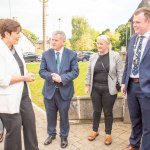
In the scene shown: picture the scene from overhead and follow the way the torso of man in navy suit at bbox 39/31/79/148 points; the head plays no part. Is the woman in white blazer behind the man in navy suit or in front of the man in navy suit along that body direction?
in front

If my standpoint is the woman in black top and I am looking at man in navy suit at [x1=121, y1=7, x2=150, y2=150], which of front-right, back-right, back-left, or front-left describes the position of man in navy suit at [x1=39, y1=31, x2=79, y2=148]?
back-right

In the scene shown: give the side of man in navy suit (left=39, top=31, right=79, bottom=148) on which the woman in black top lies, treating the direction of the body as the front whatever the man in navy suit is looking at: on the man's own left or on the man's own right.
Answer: on the man's own left

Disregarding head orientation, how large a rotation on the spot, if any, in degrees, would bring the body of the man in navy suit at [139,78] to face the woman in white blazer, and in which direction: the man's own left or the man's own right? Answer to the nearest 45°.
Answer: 0° — they already face them

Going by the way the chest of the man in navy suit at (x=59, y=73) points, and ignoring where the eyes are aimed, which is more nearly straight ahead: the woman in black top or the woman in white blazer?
the woman in white blazer

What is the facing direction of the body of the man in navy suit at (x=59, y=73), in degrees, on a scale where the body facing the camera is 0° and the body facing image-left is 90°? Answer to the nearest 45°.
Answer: approximately 0°

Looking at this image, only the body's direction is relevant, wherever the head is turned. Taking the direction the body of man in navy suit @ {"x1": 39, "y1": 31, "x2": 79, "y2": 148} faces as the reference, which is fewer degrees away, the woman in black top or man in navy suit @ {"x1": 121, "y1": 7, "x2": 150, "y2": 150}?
the man in navy suit

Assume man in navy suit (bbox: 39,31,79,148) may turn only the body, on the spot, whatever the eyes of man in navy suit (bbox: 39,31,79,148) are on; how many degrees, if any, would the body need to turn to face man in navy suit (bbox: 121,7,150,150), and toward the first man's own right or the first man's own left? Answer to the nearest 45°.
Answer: approximately 45° to the first man's own left

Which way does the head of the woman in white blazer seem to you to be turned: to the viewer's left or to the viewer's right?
to the viewer's right

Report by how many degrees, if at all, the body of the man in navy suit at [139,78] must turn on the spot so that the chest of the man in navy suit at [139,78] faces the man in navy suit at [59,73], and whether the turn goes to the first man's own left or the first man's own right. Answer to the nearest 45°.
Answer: approximately 45° to the first man's own right

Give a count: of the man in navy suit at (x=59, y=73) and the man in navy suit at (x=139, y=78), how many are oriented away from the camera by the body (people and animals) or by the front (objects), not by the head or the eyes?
0
